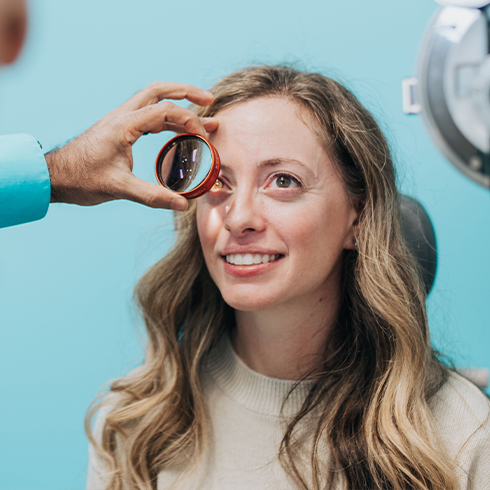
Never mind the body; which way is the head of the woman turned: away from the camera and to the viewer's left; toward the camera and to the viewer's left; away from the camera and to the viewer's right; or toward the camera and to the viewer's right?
toward the camera and to the viewer's left

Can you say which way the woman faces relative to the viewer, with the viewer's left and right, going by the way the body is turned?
facing the viewer and to the left of the viewer
